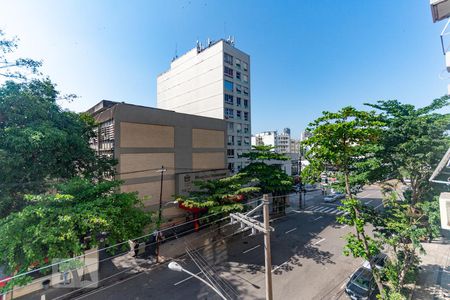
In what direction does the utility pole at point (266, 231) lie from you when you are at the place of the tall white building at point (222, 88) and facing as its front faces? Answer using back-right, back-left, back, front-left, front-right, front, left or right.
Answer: front-right

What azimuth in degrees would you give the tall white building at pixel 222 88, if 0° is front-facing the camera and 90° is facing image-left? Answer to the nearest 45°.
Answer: approximately 315°

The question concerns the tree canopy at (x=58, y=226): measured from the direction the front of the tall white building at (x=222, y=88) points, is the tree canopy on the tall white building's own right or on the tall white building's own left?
on the tall white building's own right

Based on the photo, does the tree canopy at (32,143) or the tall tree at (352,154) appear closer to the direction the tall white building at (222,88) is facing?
the tall tree

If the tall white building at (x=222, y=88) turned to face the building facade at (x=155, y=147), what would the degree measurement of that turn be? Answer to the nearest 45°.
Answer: approximately 90° to its right
